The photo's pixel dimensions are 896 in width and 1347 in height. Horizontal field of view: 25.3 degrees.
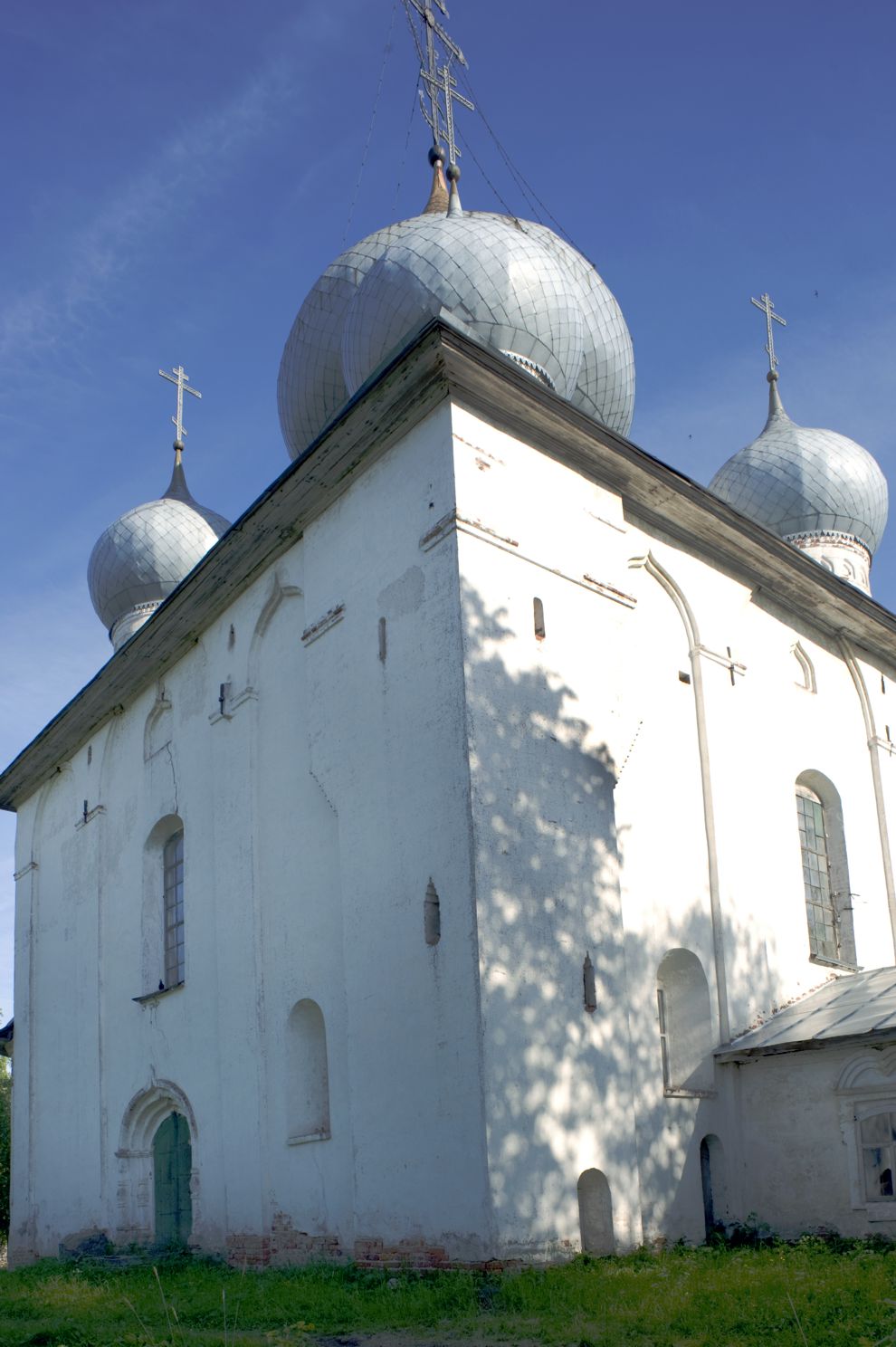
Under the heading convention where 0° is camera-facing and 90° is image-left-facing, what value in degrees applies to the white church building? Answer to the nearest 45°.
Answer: approximately 45°
